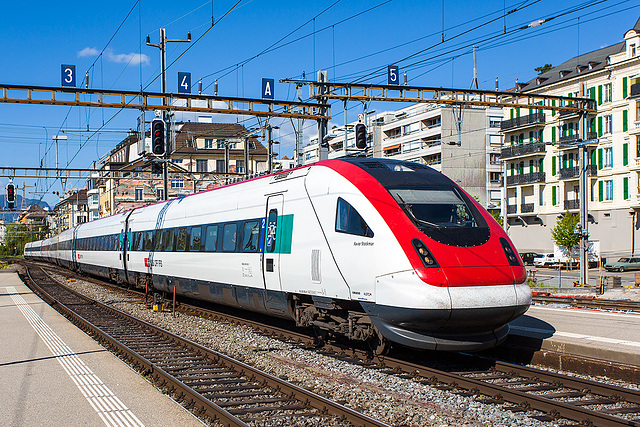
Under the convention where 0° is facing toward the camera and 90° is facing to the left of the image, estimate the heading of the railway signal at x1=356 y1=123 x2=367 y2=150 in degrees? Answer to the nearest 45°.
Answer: approximately 0°

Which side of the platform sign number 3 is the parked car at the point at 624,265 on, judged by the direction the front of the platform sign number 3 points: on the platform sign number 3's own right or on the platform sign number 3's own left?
on the platform sign number 3's own left

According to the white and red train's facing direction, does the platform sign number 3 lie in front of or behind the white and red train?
behind

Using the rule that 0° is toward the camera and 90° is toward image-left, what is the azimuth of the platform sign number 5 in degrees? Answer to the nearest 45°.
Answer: approximately 0°

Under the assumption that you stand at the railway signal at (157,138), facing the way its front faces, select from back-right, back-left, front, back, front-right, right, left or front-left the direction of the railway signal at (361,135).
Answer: left

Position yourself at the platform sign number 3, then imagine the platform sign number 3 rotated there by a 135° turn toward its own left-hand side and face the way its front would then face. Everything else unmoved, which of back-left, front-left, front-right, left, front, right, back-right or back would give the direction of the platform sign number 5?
front-right

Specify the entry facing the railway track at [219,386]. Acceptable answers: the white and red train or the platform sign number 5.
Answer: the platform sign number 5

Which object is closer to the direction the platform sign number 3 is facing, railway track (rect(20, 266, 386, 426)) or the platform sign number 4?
the railway track

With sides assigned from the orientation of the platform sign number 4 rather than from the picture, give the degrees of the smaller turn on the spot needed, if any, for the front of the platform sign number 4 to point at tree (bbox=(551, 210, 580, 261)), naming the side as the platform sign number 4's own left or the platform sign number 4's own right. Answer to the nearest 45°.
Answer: approximately 135° to the platform sign number 4's own left

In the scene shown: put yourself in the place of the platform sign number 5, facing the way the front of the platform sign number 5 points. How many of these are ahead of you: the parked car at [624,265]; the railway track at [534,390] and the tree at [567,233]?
1

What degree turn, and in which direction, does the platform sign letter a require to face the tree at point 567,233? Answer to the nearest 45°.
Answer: approximately 135° to its left
